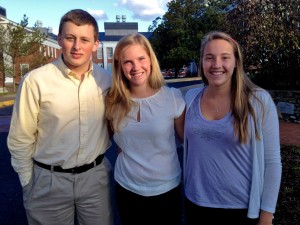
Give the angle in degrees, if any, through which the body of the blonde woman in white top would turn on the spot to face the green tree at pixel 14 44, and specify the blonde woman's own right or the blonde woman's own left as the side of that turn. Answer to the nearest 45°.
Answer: approximately 135° to the blonde woman's own right

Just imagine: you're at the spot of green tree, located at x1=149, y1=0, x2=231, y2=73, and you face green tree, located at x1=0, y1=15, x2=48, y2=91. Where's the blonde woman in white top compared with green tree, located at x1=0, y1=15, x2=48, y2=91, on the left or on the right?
left

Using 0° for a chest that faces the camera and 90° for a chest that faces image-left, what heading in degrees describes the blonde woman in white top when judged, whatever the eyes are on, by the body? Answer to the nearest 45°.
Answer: approximately 0°

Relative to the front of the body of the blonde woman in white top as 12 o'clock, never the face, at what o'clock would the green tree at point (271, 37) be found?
The green tree is roughly at 7 o'clock from the blonde woman in white top.

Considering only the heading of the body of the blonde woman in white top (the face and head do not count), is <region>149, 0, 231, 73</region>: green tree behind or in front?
behind

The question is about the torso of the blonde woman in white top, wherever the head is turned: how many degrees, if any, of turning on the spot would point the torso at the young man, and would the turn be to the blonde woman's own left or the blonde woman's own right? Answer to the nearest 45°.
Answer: approximately 90° to the blonde woman's own right
